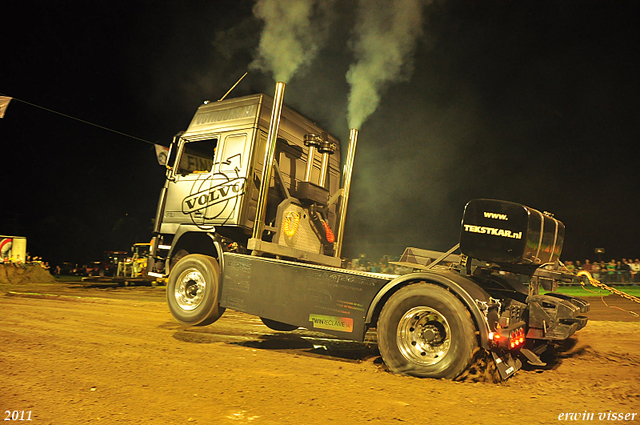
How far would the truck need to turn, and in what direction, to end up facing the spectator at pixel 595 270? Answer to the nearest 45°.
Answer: approximately 90° to its right

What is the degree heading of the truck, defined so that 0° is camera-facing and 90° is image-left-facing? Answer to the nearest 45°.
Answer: approximately 135°

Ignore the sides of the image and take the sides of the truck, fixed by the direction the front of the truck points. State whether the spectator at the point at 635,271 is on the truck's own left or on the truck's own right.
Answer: on the truck's own right

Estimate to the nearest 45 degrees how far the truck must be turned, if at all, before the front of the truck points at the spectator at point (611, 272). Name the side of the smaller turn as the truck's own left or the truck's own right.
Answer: approximately 90° to the truck's own right

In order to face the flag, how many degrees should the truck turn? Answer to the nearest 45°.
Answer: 0° — it already faces it

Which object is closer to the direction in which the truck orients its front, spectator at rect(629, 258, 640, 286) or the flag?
the flag
